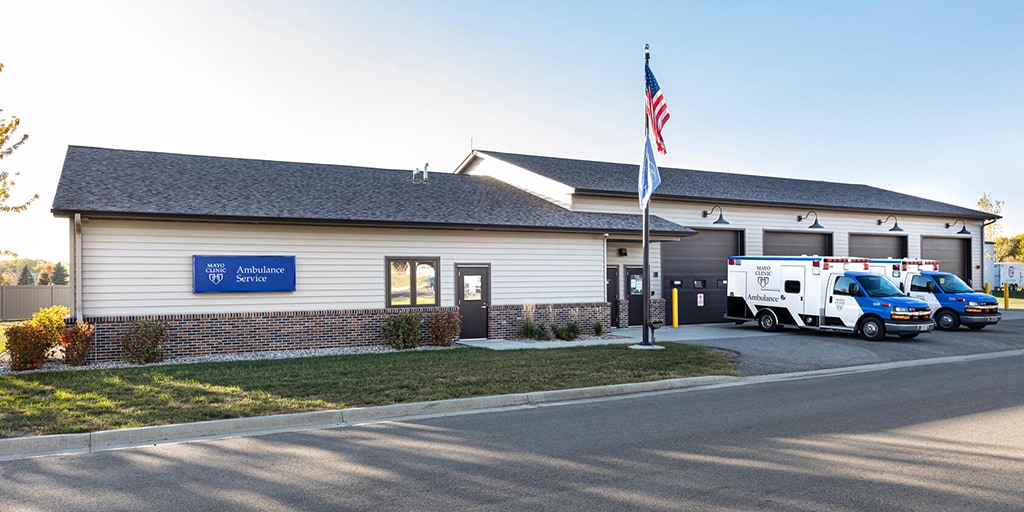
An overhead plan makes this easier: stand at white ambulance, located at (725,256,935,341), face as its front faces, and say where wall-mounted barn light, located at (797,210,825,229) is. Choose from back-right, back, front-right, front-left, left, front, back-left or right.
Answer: back-left

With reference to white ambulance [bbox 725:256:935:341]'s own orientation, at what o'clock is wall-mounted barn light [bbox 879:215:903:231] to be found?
The wall-mounted barn light is roughly at 8 o'clock from the white ambulance.

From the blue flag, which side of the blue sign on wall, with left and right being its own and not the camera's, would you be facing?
left

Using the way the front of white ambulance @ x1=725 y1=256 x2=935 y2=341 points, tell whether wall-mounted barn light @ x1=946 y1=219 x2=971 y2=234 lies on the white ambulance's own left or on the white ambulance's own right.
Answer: on the white ambulance's own left

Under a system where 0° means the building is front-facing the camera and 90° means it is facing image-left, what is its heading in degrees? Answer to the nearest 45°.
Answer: approximately 315°

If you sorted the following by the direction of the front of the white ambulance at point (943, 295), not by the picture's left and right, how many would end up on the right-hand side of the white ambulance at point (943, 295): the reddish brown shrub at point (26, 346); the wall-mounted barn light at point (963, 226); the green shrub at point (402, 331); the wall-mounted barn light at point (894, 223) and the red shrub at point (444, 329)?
3

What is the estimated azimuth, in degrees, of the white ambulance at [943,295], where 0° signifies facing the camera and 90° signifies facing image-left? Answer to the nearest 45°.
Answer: approximately 315°
